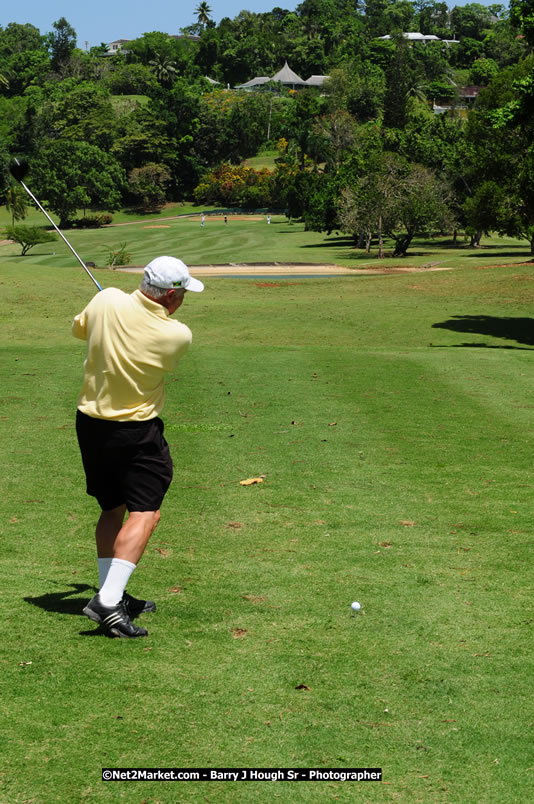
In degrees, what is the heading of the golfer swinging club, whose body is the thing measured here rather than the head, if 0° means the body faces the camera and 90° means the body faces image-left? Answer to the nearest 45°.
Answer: approximately 225°

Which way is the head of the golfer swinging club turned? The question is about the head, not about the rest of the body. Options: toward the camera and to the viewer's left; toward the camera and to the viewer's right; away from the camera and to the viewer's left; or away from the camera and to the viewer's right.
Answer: away from the camera and to the viewer's right
